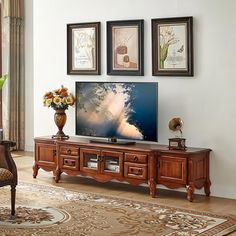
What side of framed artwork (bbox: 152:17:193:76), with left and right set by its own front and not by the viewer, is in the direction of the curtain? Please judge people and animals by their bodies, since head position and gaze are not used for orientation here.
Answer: right

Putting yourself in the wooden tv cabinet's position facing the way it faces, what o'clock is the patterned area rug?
The patterned area rug is roughly at 11 o'clock from the wooden tv cabinet.

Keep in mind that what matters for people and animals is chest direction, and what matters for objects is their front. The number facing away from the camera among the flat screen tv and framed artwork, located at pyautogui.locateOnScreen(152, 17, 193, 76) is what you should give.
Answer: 0

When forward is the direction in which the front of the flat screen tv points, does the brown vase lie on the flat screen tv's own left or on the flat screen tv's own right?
on the flat screen tv's own right

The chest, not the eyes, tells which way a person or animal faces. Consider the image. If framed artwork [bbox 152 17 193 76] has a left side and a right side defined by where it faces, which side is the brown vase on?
on its right

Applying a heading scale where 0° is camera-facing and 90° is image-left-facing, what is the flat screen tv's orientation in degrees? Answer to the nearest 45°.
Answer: approximately 45°

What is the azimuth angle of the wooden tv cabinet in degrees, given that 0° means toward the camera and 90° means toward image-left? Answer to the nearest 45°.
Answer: approximately 45°
